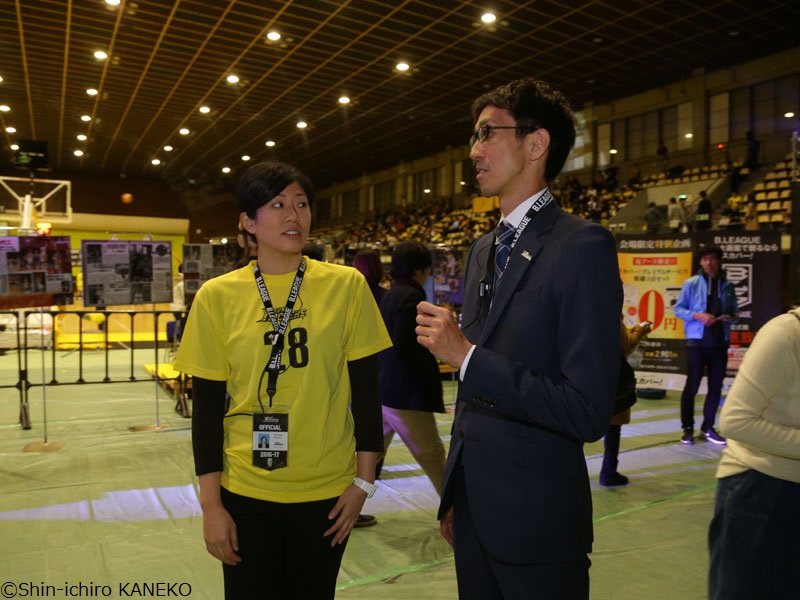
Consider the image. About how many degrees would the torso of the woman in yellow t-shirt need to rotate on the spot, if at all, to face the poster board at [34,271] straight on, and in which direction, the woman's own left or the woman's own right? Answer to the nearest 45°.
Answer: approximately 135° to the woman's own right

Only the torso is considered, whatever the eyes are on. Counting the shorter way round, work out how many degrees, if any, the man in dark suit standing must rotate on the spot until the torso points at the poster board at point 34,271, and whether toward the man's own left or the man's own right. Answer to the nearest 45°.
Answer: approximately 90° to the man's own right

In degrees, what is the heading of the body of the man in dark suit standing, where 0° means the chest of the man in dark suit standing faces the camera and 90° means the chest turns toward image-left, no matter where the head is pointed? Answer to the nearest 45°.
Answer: approximately 45°

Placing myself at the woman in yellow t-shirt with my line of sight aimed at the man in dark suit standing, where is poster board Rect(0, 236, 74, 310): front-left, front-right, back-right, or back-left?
back-left

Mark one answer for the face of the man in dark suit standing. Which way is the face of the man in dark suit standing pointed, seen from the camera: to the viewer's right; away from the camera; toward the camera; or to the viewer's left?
to the viewer's left

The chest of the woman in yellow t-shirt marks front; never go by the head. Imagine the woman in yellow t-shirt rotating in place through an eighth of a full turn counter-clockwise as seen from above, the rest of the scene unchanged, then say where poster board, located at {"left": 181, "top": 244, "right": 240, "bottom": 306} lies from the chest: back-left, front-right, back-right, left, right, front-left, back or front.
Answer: back-left

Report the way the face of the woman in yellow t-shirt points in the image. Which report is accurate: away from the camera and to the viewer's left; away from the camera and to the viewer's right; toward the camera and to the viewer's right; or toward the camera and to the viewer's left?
toward the camera and to the viewer's right

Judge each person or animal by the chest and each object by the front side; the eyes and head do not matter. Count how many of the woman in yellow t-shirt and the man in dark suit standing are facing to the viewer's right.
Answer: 0

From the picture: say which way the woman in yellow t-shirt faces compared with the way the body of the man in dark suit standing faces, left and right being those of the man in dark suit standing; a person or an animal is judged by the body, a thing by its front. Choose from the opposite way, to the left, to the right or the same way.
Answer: to the left

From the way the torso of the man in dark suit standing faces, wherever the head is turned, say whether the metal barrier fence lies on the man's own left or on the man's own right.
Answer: on the man's own right

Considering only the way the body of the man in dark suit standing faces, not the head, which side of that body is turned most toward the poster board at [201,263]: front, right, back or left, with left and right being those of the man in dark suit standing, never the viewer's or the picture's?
right

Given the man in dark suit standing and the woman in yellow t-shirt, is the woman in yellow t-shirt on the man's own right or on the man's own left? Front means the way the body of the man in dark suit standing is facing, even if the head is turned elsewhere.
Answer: on the man's own right

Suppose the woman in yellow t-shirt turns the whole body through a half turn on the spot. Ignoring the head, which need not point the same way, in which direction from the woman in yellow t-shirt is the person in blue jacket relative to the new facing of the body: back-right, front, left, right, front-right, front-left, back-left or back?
front-right
